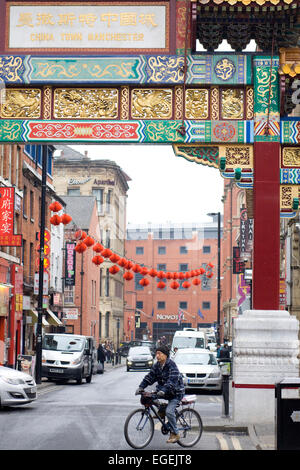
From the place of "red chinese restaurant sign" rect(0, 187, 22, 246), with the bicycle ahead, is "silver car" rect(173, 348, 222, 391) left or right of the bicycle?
left

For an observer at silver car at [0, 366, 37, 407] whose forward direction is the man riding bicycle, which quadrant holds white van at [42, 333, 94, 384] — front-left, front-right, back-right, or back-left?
back-left

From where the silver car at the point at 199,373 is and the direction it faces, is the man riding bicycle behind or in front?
in front

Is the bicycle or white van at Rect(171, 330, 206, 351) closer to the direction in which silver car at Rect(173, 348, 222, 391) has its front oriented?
the bicycle

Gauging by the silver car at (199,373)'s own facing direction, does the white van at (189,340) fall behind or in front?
behind

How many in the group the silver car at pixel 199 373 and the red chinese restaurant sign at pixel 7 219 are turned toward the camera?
2

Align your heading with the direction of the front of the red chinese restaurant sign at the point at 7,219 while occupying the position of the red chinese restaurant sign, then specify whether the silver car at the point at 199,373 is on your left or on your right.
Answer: on your left

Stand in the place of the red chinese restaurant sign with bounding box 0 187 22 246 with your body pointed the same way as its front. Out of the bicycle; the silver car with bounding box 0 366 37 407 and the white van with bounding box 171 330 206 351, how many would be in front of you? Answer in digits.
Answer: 2

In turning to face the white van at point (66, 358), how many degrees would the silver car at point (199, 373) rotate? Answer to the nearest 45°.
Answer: approximately 135° to its right

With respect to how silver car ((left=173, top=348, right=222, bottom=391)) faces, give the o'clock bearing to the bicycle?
The bicycle is roughly at 12 o'clock from the silver car.

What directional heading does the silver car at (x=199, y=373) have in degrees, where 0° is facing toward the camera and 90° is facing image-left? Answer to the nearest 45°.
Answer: approximately 0°

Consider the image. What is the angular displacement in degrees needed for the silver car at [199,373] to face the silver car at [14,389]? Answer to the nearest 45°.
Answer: approximately 45° to its right

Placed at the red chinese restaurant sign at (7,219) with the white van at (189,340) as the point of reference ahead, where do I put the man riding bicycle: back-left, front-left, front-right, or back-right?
back-right
